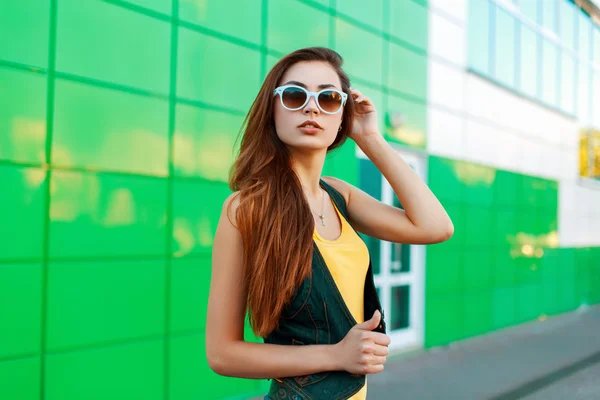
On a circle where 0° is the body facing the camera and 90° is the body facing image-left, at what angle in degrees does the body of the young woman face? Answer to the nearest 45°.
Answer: approximately 315°
